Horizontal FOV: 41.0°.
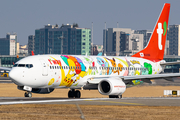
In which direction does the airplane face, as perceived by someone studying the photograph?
facing the viewer and to the left of the viewer
